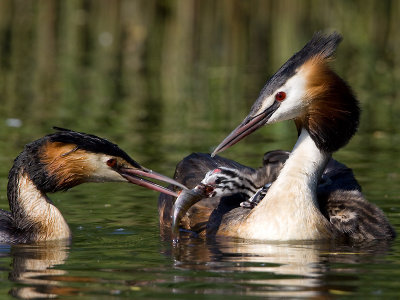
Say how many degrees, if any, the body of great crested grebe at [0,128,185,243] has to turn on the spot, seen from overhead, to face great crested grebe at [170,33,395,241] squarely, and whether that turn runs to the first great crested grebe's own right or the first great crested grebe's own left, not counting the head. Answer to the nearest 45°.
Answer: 0° — it already faces it

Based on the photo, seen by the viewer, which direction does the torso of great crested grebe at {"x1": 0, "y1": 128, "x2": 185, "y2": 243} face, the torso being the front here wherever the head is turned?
to the viewer's right
